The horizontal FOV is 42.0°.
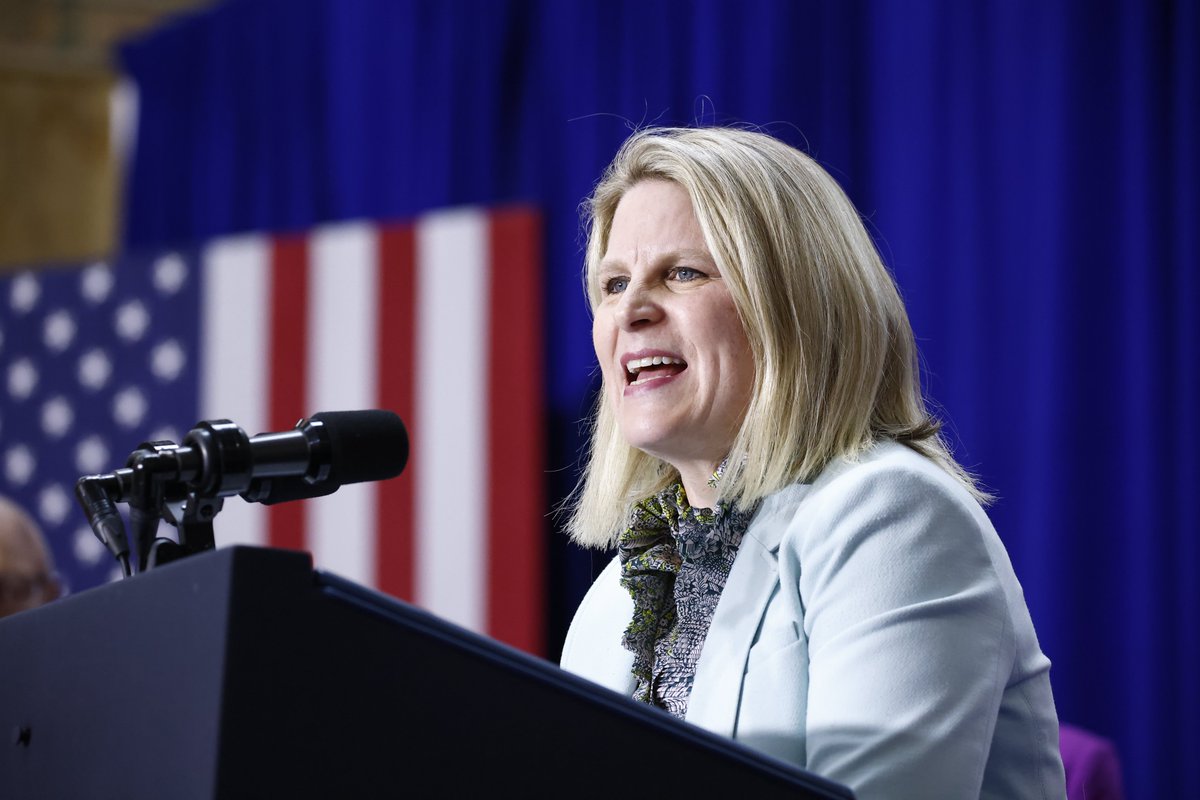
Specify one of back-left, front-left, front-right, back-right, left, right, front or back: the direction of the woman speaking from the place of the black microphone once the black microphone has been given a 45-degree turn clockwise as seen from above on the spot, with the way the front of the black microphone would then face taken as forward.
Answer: left

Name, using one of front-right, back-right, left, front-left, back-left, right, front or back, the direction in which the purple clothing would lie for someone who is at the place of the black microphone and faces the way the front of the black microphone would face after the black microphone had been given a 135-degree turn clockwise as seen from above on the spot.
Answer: back

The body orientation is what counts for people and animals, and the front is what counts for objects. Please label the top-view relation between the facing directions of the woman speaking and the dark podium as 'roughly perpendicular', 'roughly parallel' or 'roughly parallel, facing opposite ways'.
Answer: roughly parallel

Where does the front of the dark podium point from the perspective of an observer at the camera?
facing the viewer and to the left of the viewer

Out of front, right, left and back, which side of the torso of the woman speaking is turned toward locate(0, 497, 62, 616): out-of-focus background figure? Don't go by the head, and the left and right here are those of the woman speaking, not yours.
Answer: right

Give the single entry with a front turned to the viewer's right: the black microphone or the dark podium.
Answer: the black microphone

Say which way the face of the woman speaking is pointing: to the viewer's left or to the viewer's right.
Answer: to the viewer's left

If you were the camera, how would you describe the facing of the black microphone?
facing to the right of the viewer

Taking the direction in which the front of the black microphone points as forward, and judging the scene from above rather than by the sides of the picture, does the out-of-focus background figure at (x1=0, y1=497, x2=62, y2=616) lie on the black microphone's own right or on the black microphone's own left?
on the black microphone's own left

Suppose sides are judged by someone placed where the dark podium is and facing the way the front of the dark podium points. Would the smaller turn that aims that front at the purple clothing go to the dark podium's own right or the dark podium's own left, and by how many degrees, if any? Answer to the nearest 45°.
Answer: approximately 180°

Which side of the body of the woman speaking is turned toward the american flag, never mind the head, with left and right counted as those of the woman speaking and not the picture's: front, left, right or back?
right

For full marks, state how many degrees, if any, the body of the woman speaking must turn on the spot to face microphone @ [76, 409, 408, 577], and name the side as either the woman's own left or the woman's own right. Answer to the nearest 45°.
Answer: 0° — they already face it

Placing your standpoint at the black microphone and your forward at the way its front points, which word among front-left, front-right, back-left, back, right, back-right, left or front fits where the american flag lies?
left

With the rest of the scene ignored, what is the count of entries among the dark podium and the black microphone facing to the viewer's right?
1

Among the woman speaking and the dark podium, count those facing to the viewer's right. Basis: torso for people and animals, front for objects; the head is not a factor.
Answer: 0
